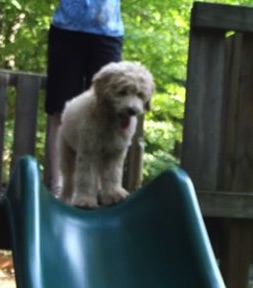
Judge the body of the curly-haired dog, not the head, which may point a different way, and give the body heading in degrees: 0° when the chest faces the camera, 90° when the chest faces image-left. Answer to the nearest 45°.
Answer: approximately 315°

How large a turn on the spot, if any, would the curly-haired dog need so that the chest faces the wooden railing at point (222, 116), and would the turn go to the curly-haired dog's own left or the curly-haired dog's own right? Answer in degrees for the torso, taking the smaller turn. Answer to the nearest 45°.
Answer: approximately 45° to the curly-haired dog's own left
